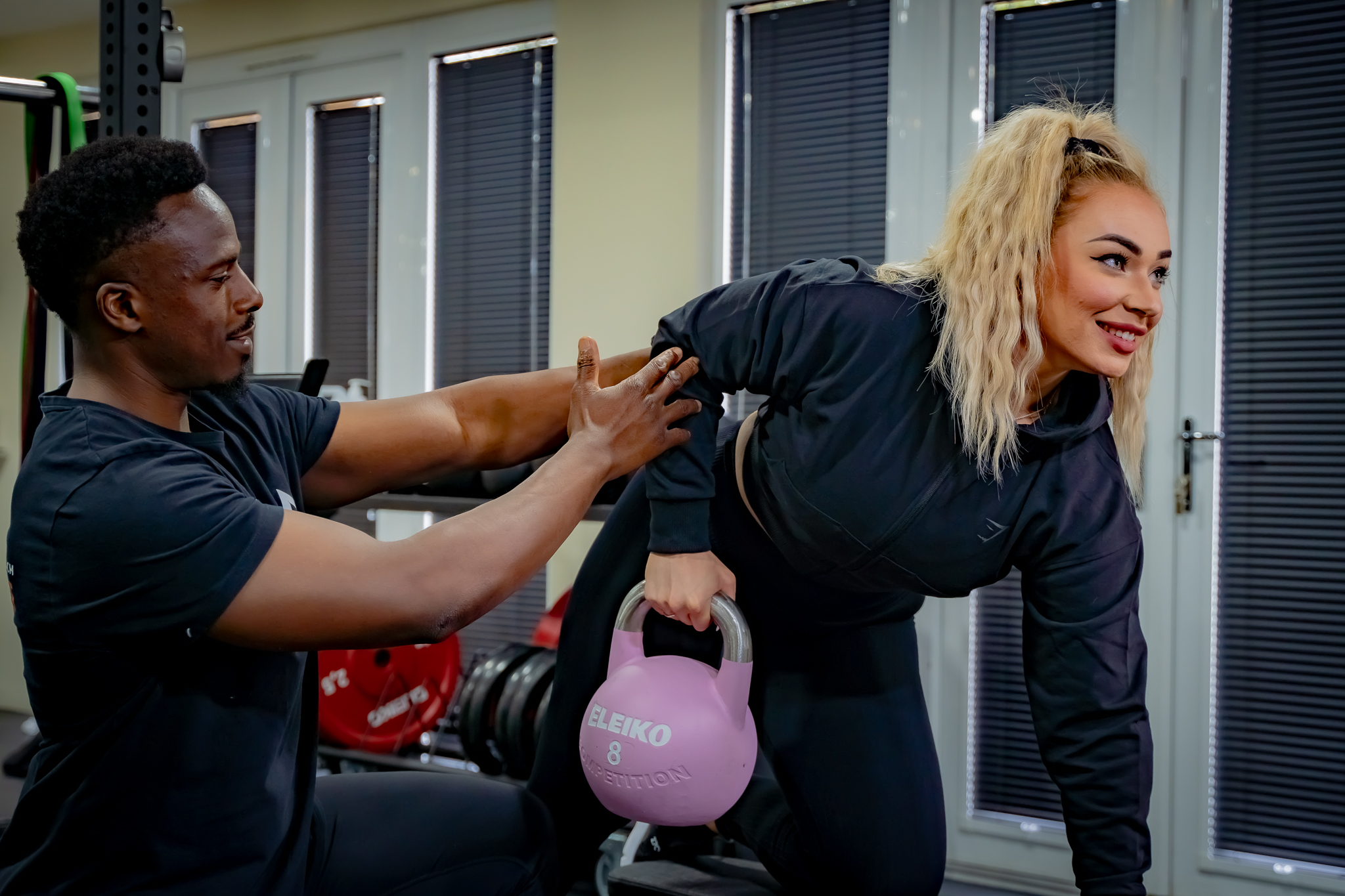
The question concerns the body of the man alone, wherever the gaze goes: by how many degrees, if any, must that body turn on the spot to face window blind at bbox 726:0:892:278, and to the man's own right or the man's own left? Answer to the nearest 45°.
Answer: approximately 45° to the man's own left

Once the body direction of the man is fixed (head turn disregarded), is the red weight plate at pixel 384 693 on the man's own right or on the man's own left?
on the man's own left

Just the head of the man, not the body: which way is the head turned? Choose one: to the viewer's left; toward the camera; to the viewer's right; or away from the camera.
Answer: to the viewer's right

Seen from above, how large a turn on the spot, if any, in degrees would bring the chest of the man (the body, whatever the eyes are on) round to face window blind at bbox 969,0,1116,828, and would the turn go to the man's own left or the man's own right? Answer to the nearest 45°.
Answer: approximately 45° to the man's own left

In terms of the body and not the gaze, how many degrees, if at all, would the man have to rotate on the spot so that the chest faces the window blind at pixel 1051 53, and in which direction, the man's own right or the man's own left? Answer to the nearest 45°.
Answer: approximately 45° to the man's own left

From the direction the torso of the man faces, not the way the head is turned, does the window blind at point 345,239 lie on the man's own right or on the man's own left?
on the man's own left

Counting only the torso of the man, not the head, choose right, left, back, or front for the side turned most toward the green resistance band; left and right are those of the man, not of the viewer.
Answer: left

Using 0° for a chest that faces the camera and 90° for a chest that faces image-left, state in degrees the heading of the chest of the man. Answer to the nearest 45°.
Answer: approximately 270°
